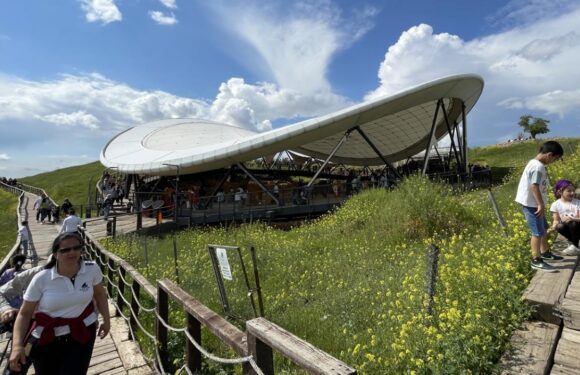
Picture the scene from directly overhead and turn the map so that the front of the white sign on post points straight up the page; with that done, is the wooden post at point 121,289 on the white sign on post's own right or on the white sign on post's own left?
on the white sign on post's own right

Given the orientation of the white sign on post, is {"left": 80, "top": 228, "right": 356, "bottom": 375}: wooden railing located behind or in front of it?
in front

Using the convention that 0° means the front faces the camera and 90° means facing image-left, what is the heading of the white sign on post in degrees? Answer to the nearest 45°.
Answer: approximately 0°

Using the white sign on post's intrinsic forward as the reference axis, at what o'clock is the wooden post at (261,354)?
The wooden post is roughly at 12 o'clock from the white sign on post.

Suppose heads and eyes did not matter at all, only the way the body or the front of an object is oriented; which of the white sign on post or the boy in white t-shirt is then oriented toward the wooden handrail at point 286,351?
the white sign on post

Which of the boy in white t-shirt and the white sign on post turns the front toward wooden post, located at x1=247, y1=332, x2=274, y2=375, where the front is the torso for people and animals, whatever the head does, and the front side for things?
the white sign on post

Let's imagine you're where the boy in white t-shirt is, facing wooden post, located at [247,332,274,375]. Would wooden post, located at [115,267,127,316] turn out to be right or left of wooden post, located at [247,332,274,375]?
right

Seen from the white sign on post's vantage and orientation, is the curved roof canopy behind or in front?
behind
